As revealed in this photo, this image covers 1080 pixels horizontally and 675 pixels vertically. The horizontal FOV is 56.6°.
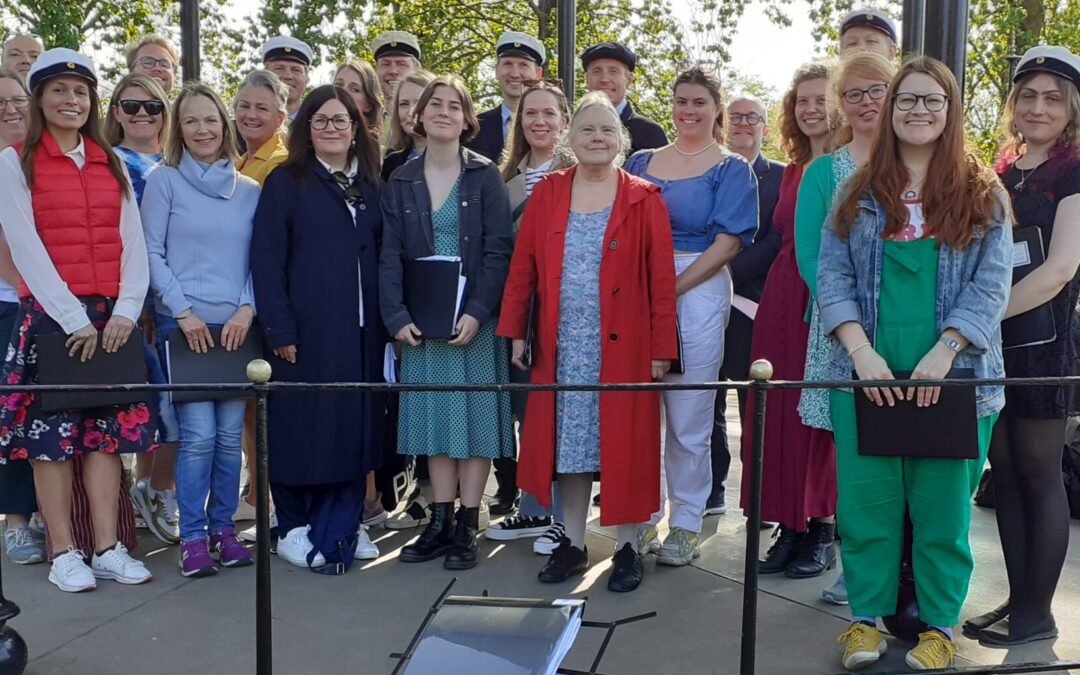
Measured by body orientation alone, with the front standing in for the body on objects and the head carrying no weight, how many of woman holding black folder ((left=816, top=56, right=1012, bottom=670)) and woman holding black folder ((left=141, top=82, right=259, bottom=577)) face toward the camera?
2

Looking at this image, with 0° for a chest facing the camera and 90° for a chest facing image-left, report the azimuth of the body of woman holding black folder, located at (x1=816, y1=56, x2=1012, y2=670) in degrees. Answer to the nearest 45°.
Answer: approximately 0°

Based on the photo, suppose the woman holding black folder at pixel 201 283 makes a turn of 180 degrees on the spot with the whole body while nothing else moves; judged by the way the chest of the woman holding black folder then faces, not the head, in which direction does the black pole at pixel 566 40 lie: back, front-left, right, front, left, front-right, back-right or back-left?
front-right

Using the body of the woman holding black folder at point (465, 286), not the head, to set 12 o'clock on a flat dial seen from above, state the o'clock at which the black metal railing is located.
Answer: The black metal railing is roughly at 12 o'clock from the woman holding black folder.

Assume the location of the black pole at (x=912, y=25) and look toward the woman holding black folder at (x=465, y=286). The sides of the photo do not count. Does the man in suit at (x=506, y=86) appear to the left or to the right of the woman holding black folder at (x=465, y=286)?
right

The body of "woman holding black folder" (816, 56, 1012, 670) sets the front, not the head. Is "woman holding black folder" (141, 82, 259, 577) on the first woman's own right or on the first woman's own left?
on the first woman's own right

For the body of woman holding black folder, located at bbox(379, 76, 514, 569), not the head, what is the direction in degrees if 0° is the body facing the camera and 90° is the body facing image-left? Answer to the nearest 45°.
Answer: approximately 0°
